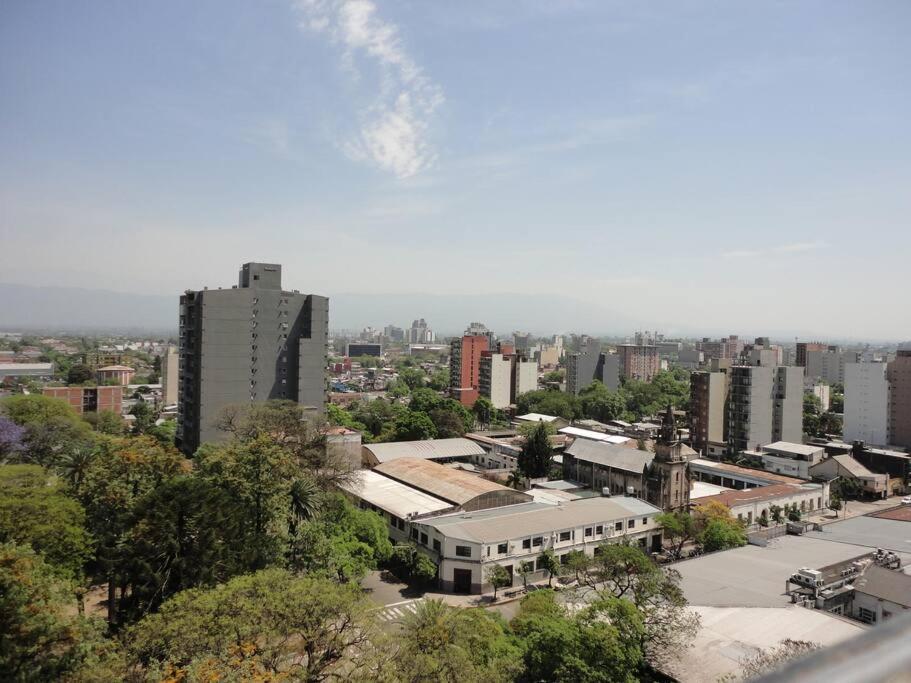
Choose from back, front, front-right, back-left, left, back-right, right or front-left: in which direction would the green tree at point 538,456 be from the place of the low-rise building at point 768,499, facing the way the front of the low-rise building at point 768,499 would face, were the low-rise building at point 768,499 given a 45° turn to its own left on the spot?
back

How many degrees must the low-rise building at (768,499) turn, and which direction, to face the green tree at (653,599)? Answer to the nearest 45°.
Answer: approximately 45° to its right

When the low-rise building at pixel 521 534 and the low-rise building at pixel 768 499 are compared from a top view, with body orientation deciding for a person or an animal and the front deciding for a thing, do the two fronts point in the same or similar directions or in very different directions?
same or similar directions

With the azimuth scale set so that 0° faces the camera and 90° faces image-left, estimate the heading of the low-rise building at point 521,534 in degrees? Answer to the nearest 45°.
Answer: approximately 315°

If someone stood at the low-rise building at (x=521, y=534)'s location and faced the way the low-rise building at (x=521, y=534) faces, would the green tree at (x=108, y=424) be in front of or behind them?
behind

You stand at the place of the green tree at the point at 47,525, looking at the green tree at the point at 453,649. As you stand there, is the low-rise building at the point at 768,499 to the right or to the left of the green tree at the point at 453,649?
left

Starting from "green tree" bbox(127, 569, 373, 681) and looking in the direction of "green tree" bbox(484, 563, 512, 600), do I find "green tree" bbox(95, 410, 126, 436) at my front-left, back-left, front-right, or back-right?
front-left

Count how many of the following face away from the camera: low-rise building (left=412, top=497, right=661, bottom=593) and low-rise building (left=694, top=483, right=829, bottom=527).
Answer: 0

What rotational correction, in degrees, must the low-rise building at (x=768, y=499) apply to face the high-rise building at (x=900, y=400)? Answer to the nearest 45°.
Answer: approximately 135° to its left

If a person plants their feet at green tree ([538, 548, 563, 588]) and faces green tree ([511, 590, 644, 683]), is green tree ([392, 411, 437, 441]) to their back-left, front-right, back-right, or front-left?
back-right

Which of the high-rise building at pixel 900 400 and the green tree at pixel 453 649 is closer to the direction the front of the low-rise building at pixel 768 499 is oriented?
the green tree

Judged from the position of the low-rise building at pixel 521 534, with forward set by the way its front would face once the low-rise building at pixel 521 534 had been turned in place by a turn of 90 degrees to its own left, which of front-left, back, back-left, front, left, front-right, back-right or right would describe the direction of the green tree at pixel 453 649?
back-right

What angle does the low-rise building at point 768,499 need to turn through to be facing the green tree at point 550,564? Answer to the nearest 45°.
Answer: approximately 90° to its right

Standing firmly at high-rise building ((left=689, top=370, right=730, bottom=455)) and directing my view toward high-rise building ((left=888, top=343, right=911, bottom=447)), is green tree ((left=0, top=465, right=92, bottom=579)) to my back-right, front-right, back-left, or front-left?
back-right

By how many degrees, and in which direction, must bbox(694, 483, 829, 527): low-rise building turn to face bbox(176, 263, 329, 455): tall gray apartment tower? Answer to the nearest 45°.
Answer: approximately 135° to its right

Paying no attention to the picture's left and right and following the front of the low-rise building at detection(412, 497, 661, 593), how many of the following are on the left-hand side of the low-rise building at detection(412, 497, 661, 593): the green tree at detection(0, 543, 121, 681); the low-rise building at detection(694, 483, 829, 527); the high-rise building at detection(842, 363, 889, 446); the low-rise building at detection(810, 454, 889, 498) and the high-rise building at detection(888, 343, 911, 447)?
4

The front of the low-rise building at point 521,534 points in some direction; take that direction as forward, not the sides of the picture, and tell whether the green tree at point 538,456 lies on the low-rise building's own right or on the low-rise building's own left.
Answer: on the low-rise building's own left

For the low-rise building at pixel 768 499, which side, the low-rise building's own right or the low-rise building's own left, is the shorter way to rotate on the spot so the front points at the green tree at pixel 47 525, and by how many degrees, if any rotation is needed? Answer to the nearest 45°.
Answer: approximately 90° to the low-rise building's own right

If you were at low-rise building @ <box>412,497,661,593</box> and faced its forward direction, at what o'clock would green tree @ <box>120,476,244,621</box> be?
The green tree is roughly at 3 o'clock from the low-rise building.

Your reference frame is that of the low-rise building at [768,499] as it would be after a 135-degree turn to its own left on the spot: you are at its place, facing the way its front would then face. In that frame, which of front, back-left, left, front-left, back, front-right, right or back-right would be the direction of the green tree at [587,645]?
back
